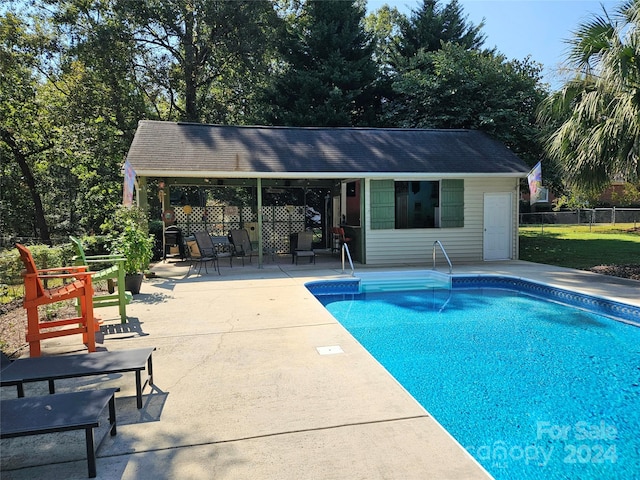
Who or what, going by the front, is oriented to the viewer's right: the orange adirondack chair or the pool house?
the orange adirondack chair

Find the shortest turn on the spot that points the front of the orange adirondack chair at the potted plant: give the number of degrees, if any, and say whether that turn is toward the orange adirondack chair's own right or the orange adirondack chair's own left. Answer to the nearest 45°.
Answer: approximately 90° to the orange adirondack chair's own left

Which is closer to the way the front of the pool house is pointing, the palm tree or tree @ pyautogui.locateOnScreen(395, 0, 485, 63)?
the palm tree

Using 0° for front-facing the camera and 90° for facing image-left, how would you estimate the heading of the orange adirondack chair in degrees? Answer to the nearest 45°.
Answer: approximately 270°

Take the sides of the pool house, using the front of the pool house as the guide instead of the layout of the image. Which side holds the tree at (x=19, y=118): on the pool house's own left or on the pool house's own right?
on the pool house's own right

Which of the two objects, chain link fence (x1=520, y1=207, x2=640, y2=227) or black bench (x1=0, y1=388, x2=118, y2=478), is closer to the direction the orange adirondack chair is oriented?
the chain link fence

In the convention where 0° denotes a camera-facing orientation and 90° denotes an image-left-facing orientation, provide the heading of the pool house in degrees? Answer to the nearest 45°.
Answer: approximately 0°

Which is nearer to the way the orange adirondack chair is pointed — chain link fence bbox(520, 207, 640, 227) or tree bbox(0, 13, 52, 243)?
the chain link fence

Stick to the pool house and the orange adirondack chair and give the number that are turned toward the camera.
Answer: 1

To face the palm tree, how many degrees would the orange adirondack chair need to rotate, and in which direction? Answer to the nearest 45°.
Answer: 0° — it already faces it

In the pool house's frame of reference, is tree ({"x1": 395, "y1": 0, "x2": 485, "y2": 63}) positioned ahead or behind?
behind

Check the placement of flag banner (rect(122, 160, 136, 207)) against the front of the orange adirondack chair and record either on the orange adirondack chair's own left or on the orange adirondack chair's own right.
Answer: on the orange adirondack chair's own left

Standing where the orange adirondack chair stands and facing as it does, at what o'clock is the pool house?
The pool house is roughly at 11 o'clock from the orange adirondack chair.
